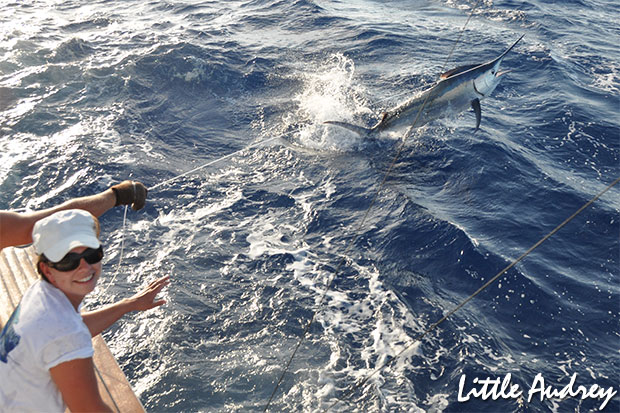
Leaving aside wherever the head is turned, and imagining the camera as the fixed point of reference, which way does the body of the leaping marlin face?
to the viewer's right

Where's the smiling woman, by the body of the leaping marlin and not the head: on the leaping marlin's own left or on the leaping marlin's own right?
on the leaping marlin's own right
